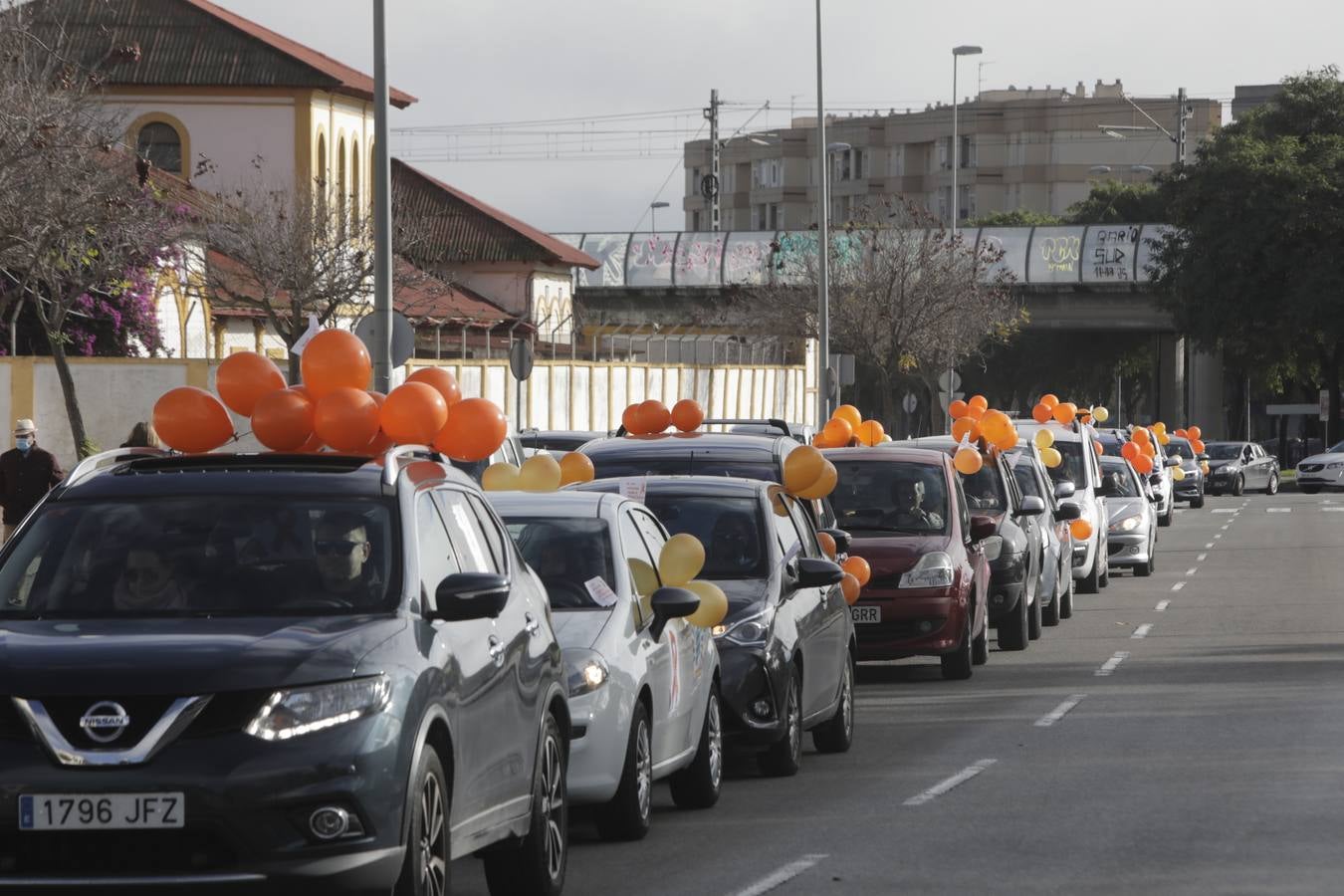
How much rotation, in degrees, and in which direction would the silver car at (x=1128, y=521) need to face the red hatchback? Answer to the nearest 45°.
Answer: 0° — it already faces it

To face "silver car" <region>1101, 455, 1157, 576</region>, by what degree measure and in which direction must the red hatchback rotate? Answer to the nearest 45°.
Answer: approximately 180°

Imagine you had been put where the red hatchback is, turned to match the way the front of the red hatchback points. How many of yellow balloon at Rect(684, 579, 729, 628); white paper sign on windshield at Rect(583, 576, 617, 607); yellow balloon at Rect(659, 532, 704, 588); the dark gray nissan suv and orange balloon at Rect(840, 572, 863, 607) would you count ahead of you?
5

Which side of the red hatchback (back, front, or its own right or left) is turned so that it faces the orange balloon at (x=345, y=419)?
front

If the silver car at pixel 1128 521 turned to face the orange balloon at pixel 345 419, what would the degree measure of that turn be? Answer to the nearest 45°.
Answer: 0° — it already faces it

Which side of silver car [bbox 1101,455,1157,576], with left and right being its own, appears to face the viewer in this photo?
front

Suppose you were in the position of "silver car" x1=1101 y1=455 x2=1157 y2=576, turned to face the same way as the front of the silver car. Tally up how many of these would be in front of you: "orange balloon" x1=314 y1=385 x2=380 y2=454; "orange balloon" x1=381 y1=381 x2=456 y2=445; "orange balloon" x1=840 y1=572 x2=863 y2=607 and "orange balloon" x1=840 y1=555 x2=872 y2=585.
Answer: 4

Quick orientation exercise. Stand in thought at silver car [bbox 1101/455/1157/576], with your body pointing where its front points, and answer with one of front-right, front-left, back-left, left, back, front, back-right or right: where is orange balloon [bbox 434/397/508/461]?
front

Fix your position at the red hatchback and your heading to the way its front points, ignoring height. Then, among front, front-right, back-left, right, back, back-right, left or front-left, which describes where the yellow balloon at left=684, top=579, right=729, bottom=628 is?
front

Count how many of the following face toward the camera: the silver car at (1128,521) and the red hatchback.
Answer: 2

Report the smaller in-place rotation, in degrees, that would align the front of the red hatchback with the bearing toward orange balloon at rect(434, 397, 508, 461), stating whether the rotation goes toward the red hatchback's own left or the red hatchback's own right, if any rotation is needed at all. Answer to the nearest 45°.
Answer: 0° — it already faces it

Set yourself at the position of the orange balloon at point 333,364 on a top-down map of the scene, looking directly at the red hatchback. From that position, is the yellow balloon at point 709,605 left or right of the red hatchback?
right

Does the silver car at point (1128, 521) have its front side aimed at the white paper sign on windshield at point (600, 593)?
yes

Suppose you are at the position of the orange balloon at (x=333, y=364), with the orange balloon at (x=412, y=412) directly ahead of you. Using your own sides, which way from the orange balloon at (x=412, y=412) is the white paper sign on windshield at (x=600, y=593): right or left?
left
